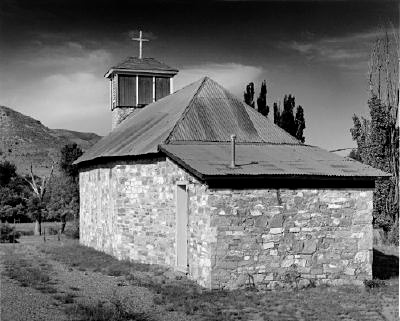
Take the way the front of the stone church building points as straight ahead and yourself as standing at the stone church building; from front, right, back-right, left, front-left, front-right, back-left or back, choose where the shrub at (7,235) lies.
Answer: front

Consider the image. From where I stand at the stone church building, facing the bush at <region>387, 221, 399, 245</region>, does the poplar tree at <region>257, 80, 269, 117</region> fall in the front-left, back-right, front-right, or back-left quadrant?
front-left

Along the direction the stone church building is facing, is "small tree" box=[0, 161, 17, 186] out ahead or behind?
ahead

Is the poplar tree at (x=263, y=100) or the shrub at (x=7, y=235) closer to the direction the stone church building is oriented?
the shrub

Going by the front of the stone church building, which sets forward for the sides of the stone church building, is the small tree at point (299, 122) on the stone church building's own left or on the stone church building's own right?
on the stone church building's own right

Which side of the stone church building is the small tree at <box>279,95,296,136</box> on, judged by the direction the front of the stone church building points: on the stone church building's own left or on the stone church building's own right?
on the stone church building's own right

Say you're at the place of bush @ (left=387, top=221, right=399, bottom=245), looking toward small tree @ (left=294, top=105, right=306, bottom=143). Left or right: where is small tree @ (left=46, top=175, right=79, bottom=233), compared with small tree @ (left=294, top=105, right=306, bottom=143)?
left

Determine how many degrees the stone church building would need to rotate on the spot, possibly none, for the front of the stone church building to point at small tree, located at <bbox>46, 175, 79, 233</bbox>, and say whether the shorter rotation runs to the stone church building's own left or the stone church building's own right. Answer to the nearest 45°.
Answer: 0° — it already faces it

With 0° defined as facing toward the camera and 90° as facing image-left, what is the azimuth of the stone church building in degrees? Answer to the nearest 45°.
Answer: approximately 135°

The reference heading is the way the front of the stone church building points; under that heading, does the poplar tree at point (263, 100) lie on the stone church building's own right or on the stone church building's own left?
on the stone church building's own right
